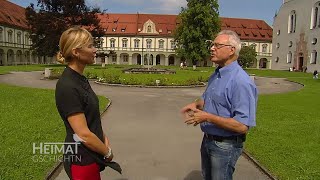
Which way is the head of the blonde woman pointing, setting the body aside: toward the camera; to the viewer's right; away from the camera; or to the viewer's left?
to the viewer's right

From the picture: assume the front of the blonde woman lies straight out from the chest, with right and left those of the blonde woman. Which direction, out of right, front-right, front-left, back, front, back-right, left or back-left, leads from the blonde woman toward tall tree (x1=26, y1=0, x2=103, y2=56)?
left

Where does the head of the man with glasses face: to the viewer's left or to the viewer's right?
to the viewer's left

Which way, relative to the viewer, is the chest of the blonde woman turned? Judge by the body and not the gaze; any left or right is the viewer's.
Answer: facing to the right of the viewer

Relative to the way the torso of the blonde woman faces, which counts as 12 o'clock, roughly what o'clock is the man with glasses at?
The man with glasses is roughly at 12 o'clock from the blonde woman.

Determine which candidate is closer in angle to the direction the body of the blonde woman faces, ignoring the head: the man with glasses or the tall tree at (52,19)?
the man with glasses
